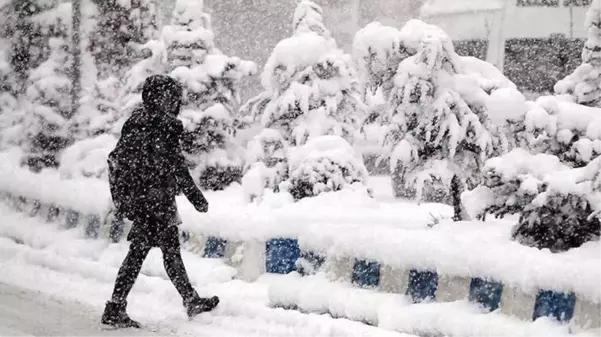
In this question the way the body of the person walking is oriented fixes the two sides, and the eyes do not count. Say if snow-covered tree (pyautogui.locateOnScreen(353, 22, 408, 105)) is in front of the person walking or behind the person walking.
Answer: in front

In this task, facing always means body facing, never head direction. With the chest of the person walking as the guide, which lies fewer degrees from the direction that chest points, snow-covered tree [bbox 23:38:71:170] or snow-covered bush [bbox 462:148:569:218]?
the snow-covered bush

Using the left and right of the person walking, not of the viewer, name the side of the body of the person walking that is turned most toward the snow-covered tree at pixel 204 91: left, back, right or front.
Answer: left

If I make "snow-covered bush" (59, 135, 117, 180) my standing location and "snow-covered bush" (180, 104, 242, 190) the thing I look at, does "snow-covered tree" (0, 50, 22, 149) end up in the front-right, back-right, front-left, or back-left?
back-left

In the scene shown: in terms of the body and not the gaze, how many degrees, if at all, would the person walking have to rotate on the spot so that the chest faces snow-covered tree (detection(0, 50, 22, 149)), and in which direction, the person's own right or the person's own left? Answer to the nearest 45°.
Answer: approximately 90° to the person's own left

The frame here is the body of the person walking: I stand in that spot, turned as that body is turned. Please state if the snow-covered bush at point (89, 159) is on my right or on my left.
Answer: on my left

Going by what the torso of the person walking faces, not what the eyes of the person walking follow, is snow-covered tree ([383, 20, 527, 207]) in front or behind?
in front
